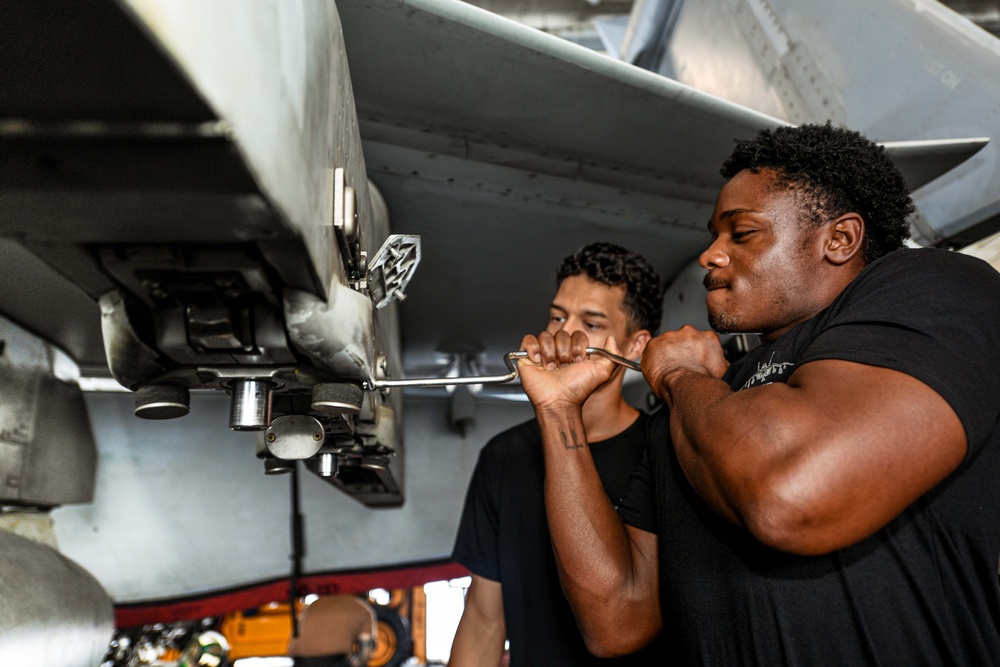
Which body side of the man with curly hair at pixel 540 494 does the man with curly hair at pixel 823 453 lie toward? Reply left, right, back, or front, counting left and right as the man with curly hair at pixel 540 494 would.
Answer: left

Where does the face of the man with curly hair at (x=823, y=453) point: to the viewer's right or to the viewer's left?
to the viewer's left
